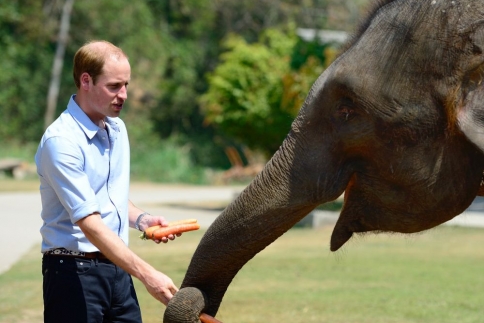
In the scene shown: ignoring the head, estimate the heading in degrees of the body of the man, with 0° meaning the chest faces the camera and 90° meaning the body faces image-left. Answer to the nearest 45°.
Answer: approximately 315°

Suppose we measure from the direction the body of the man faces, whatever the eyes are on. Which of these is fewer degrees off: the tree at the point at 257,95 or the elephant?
the elephant

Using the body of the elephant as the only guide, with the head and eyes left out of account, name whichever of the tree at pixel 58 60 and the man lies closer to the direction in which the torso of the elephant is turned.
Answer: the man

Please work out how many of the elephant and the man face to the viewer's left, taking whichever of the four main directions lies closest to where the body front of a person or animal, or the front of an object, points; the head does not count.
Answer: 1

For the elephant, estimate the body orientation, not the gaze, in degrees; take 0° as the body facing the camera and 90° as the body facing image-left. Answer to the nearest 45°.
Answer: approximately 90°

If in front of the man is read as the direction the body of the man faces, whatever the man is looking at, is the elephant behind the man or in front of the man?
in front

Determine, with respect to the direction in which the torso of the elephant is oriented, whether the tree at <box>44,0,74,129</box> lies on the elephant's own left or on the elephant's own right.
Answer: on the elephant's own right

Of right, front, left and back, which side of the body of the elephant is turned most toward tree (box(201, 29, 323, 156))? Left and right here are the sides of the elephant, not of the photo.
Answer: right
